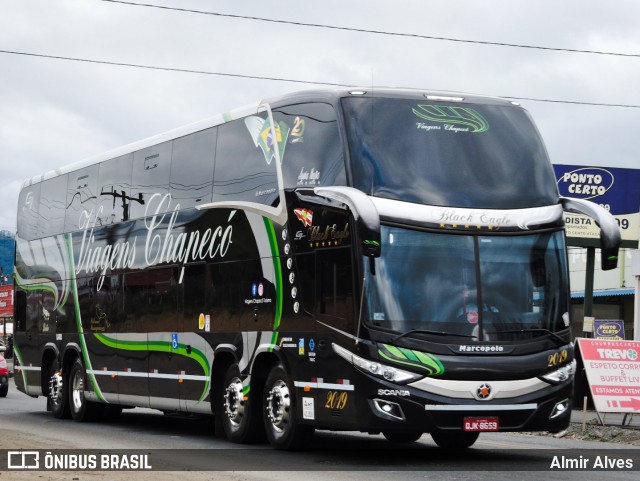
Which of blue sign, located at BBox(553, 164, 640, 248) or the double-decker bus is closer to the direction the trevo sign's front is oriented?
the double-decker bus

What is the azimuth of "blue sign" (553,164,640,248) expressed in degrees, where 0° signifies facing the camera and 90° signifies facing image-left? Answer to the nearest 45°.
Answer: approximately 0°

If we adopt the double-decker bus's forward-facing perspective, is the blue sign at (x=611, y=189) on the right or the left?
on its left

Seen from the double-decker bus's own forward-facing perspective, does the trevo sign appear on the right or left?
on its left

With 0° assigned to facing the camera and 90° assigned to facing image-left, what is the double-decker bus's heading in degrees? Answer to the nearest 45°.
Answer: approximately 315°

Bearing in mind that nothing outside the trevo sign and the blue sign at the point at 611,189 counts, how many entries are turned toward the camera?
2

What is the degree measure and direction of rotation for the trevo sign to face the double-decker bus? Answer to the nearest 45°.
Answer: approximately 45° to its right

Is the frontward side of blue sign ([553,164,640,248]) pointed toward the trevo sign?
yes
